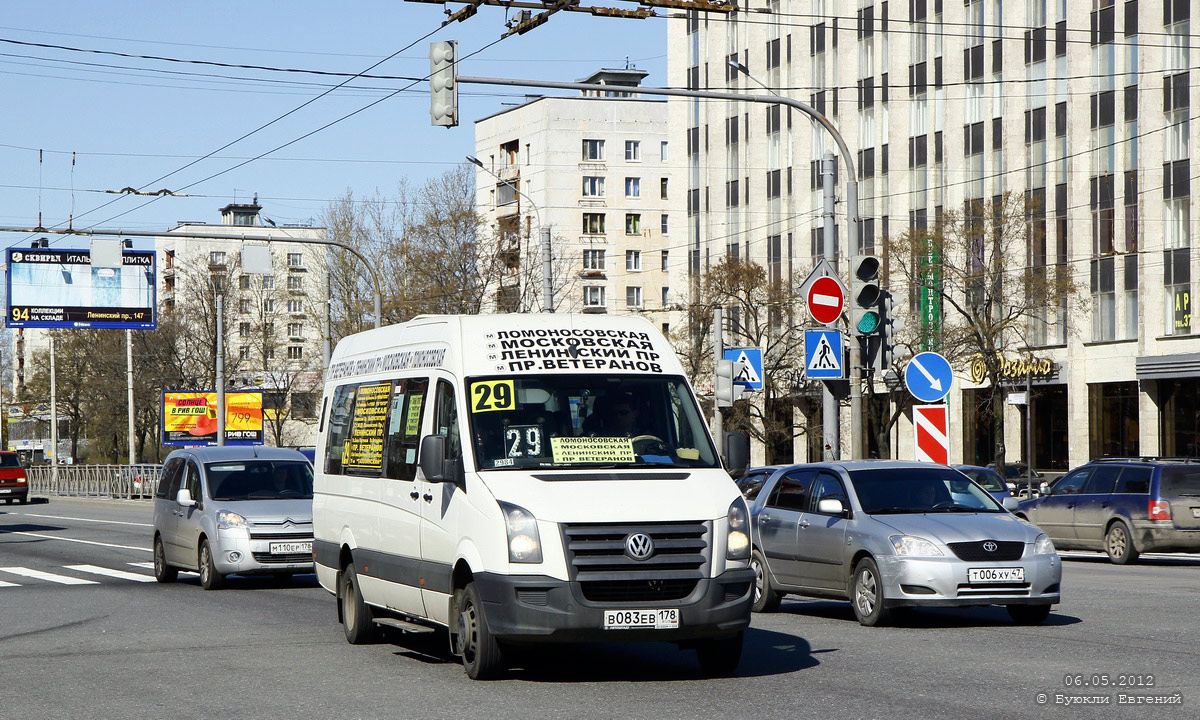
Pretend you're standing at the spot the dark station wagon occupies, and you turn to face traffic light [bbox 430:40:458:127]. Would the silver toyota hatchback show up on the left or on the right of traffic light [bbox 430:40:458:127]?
left

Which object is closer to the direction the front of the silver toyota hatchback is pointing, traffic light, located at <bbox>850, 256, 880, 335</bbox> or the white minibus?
the white minibus

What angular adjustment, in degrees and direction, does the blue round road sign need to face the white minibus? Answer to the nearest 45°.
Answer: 0° — it already faces it

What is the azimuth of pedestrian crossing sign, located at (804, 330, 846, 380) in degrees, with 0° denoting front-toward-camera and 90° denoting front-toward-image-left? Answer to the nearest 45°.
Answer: approximately 0°

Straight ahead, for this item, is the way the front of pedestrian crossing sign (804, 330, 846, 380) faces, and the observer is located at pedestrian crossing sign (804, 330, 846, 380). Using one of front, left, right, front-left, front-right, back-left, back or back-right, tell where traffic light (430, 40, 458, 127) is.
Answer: front-right
